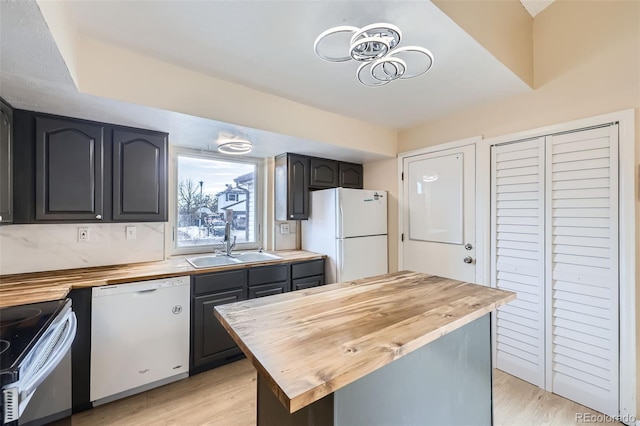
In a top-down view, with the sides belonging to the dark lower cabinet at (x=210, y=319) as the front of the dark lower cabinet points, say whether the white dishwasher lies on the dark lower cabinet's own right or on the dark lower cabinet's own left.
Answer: on the dark lower cabinet's own right

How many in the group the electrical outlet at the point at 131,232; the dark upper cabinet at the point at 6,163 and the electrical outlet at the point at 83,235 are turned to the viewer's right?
1

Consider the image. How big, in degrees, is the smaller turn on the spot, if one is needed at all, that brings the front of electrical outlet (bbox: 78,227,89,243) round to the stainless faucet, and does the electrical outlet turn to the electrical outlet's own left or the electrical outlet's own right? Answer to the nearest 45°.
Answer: approximately 90° to the electrical outlet's own left

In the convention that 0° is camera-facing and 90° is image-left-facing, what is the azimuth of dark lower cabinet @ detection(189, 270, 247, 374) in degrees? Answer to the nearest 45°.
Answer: approximately 315°

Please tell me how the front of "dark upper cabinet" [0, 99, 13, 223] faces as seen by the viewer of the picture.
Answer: facing to the right of the viewer

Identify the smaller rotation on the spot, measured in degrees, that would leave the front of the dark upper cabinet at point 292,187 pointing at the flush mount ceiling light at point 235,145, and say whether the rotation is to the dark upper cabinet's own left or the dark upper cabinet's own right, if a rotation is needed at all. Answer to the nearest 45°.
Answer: approximately 90° to the dark upper cabinet's own right

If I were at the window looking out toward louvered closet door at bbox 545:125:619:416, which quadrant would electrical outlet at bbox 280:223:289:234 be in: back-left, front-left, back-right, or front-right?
front-left

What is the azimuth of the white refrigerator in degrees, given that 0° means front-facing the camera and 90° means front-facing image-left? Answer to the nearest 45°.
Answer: approximately 315°

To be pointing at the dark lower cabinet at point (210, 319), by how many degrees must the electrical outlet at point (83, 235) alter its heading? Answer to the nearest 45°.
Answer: approximately 45° to its left

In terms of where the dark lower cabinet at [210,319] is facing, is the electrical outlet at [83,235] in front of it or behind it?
behind

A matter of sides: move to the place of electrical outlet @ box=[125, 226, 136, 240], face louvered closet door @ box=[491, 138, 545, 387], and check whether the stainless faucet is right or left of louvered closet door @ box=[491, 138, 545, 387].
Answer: left

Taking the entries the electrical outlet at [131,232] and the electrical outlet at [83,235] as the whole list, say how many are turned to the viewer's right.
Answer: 0

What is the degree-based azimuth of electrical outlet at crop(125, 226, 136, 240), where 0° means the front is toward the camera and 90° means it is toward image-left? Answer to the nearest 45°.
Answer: approximately 0°
